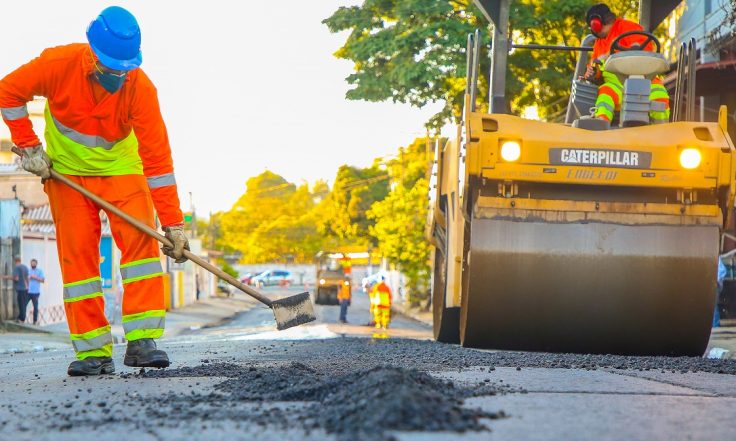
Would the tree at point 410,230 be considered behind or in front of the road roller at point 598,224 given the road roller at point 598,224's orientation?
behind

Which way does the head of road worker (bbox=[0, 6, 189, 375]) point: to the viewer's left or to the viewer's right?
to the viewer's right

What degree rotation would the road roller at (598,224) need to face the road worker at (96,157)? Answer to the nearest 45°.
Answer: approximately 45° to its right

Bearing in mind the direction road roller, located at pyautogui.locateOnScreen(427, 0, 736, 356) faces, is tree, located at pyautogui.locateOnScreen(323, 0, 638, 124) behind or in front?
behind

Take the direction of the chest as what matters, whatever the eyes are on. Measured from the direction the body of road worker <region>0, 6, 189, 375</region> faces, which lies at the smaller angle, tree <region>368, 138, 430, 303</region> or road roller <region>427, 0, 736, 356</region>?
the road roller

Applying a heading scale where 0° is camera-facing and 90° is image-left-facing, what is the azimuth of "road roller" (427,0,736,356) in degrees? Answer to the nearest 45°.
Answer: approximately 0°

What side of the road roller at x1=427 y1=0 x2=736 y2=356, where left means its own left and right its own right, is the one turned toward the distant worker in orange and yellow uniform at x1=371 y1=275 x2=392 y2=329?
back
